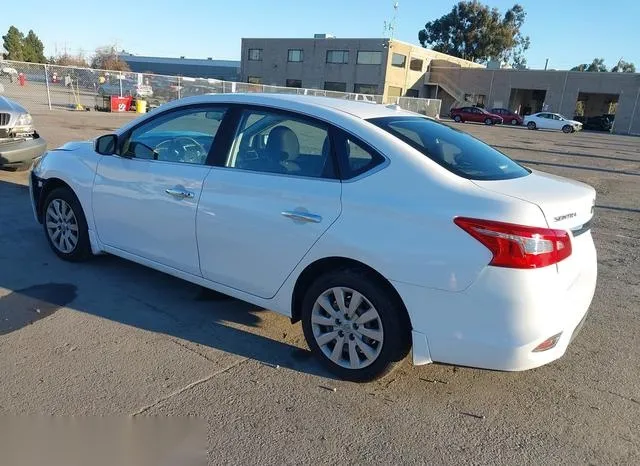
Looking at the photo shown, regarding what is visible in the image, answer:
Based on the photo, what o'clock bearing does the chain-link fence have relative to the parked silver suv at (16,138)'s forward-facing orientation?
The chain-link fence is roughly at 8 o'clock from the parked silver suv.

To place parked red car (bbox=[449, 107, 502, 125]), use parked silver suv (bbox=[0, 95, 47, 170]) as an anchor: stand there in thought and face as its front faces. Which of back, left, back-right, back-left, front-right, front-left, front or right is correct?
left

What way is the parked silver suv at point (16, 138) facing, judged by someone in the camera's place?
facing the viewer and to the right of the viewer

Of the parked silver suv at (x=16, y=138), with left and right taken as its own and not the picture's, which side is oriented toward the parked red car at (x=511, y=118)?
left

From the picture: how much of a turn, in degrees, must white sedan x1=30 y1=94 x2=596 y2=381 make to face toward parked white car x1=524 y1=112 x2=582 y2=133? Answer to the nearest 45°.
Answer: approximately 90° to its right

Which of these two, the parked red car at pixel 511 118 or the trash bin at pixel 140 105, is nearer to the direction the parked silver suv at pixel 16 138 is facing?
the parked red car

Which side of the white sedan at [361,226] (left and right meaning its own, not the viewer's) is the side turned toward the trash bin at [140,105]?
front

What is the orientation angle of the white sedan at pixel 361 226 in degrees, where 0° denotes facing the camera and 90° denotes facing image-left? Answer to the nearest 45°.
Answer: approximately 135°

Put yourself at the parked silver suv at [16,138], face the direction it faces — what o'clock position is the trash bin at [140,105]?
The trash bin is roughly at 8 o'clock from the parked silver suv.

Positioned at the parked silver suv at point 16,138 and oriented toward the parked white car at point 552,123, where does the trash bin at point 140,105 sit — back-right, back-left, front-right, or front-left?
front-left

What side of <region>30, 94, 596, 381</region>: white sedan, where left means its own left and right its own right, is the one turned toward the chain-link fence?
front

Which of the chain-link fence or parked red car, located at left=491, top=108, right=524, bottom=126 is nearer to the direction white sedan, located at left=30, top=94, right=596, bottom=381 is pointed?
the chain-link fence

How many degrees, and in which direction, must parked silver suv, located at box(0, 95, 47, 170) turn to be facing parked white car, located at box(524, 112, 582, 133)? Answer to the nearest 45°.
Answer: approximately 90° to its left

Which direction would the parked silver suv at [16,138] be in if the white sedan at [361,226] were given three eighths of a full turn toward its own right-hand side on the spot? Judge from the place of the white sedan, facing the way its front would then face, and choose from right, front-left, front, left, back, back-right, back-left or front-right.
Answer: back-left

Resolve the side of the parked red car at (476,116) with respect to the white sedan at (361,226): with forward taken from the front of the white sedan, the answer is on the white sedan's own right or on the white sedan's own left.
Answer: on the white sedan's own right
